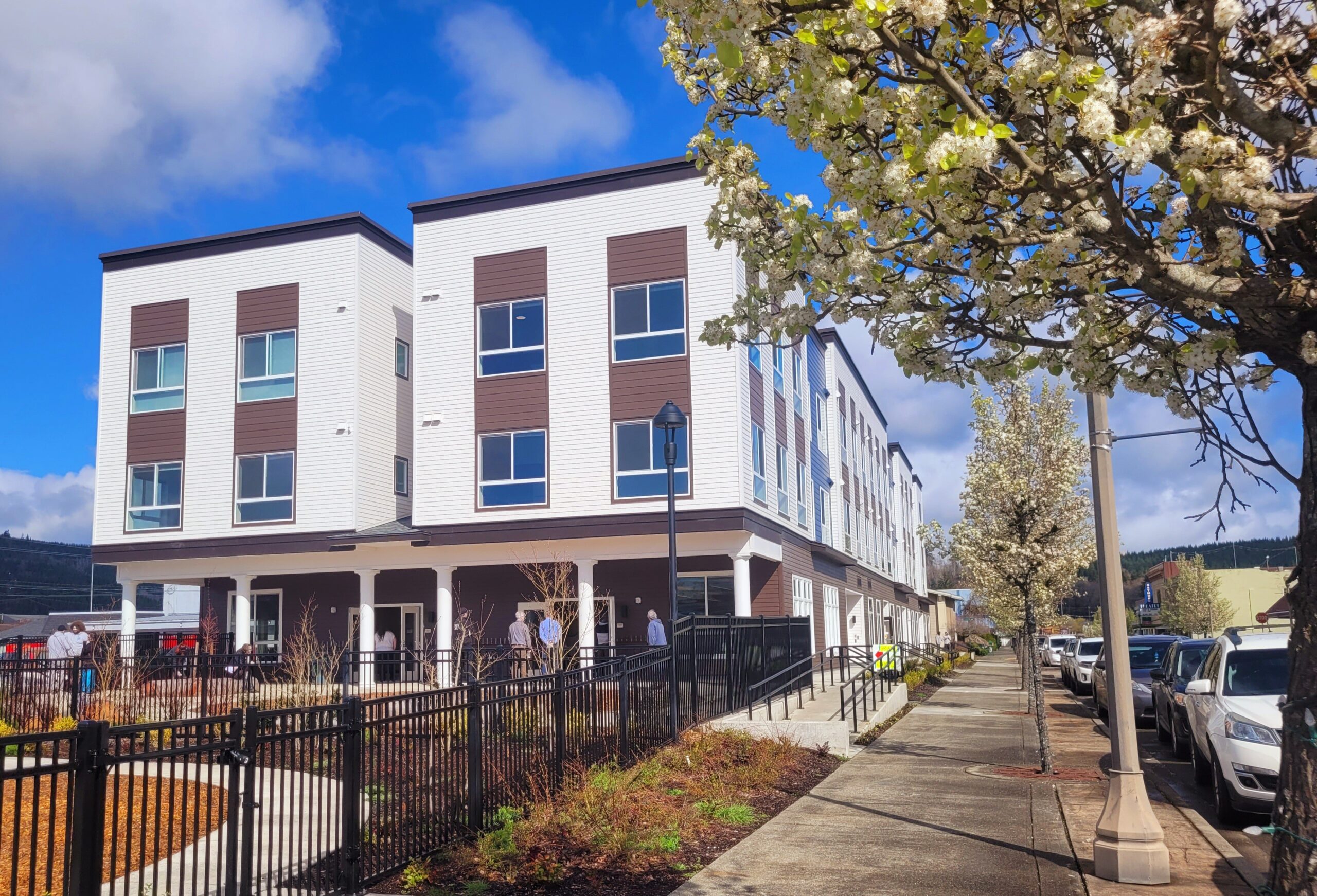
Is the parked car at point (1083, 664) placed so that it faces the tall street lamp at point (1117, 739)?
yes

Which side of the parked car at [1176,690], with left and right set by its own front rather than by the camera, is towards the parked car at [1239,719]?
front

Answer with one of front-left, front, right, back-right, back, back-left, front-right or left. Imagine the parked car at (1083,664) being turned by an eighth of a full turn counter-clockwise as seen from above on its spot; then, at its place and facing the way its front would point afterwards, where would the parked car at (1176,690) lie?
front-right

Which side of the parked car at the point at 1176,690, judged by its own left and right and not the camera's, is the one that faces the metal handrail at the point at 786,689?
right

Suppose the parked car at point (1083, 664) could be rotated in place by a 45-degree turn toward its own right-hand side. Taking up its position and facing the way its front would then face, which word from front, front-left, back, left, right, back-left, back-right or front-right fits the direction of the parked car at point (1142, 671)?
front-left

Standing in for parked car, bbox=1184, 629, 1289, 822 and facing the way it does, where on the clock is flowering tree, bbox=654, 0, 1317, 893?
The flowering tree is roughly at 12 o'clock from the parked car.

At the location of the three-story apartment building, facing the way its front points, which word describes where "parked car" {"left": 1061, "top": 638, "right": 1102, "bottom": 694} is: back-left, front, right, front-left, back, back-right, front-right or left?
left

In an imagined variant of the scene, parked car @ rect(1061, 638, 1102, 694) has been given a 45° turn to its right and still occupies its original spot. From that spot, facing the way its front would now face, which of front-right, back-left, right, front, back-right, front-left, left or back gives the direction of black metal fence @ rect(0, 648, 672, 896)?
front-left

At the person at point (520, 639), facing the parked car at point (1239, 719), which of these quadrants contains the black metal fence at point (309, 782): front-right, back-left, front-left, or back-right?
front-right

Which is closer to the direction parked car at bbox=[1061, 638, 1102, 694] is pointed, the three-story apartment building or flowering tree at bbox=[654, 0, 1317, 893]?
the flowering tree

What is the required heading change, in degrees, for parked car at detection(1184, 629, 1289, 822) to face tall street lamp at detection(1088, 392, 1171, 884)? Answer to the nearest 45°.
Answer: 0° — it already faces it

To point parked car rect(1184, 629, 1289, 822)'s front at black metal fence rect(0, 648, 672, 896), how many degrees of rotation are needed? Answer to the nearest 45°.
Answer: approximately 45° to its right

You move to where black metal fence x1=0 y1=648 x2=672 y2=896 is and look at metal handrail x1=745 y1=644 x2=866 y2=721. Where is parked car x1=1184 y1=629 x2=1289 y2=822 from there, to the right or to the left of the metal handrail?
right

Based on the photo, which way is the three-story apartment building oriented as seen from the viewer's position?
toward the camera

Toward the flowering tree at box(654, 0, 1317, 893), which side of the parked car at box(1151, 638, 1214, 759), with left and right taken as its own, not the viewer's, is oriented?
front

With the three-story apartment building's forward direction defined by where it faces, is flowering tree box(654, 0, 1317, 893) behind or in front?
in front

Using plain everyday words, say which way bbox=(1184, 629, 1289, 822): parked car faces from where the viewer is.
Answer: facing the viewer

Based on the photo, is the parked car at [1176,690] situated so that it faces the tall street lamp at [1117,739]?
yes
